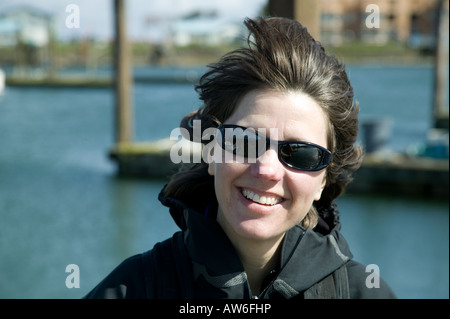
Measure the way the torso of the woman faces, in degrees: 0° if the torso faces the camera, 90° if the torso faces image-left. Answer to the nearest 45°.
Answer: approximately 0°

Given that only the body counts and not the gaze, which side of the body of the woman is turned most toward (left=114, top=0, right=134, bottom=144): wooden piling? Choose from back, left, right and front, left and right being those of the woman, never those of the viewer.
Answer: back

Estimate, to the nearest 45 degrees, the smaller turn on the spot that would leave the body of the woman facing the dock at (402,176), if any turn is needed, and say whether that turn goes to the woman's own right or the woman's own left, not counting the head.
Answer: approximately 180°

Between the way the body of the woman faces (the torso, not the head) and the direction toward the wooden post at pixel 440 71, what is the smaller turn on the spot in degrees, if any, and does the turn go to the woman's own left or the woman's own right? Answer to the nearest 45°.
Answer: approximately 180°
